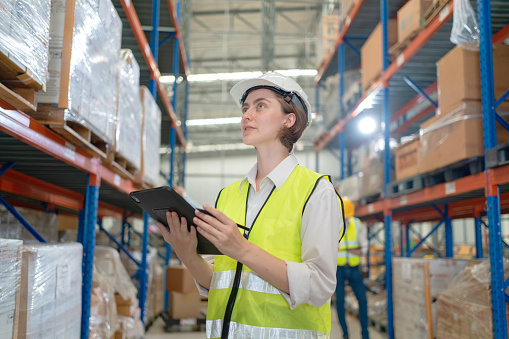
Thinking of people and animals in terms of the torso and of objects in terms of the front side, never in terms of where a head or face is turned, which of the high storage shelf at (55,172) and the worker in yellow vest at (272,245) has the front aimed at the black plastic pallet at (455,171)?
the high storage shelf

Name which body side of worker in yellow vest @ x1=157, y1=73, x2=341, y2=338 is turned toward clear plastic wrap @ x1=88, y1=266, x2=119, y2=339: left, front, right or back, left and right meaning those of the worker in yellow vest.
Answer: right

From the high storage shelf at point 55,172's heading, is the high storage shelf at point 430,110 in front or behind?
in front

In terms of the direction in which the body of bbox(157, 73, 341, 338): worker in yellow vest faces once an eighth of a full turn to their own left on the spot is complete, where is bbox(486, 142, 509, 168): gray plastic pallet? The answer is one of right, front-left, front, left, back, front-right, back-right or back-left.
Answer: back-left

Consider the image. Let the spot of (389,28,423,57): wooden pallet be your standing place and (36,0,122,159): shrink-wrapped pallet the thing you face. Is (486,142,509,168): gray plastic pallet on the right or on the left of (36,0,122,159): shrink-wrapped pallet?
left

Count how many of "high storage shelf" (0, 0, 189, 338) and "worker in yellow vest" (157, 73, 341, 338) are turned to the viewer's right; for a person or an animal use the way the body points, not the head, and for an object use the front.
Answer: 1

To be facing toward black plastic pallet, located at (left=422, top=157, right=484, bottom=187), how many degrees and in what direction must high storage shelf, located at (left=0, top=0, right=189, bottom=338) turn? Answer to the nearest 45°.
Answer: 0° — it already faces it

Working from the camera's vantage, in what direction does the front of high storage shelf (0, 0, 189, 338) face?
facing to the right of the viewer

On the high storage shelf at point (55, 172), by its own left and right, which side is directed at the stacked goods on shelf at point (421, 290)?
front

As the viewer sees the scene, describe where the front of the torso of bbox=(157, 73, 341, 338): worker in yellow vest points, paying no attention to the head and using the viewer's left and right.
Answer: facing the viewer and to the left of the viewer

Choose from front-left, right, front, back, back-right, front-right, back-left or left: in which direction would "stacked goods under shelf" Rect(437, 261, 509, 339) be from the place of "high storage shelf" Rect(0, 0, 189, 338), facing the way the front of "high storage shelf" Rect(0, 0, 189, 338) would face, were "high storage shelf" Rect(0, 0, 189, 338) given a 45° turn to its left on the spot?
front-right

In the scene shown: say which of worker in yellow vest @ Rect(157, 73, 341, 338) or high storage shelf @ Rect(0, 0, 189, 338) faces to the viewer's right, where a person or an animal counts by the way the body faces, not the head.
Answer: the high storage shelf

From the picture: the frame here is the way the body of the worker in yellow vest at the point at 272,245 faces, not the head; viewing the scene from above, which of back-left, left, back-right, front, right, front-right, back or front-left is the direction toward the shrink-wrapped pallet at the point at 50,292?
right

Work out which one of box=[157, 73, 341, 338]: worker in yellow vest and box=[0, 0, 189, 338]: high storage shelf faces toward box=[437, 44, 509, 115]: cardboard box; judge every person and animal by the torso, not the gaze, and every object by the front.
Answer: the high storage shelf

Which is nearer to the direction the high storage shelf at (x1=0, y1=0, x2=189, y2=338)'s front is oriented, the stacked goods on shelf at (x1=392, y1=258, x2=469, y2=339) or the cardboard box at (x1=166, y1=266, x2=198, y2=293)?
the stacked goods on shelf

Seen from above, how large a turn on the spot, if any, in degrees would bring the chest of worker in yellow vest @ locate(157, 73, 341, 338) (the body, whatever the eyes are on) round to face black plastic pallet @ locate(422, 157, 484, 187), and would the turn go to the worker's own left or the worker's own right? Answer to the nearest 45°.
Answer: approximately 180°

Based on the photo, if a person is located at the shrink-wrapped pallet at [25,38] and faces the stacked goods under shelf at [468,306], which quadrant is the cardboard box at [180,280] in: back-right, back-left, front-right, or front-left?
front-left
